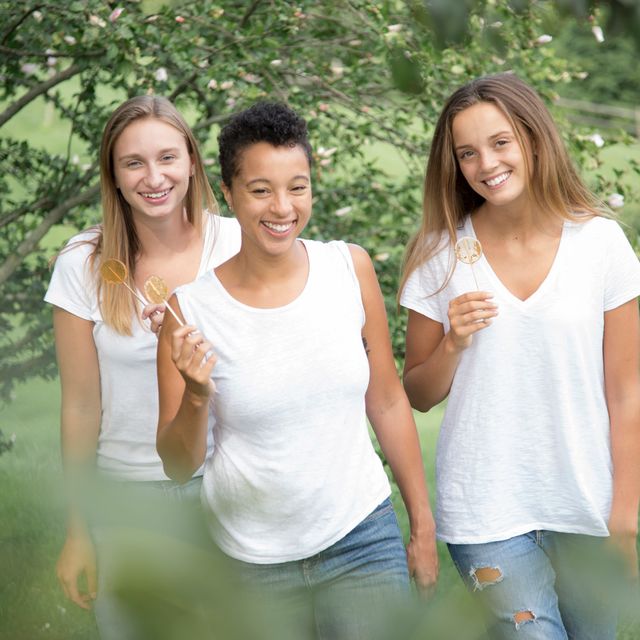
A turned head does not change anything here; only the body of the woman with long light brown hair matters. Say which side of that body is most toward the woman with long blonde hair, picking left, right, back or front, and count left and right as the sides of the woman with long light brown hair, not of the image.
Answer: right

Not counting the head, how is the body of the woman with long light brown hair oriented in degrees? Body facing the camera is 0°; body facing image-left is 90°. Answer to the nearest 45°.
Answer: approximately 0°

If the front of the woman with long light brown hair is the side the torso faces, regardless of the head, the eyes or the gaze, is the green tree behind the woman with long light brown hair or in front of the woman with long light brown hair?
behind
